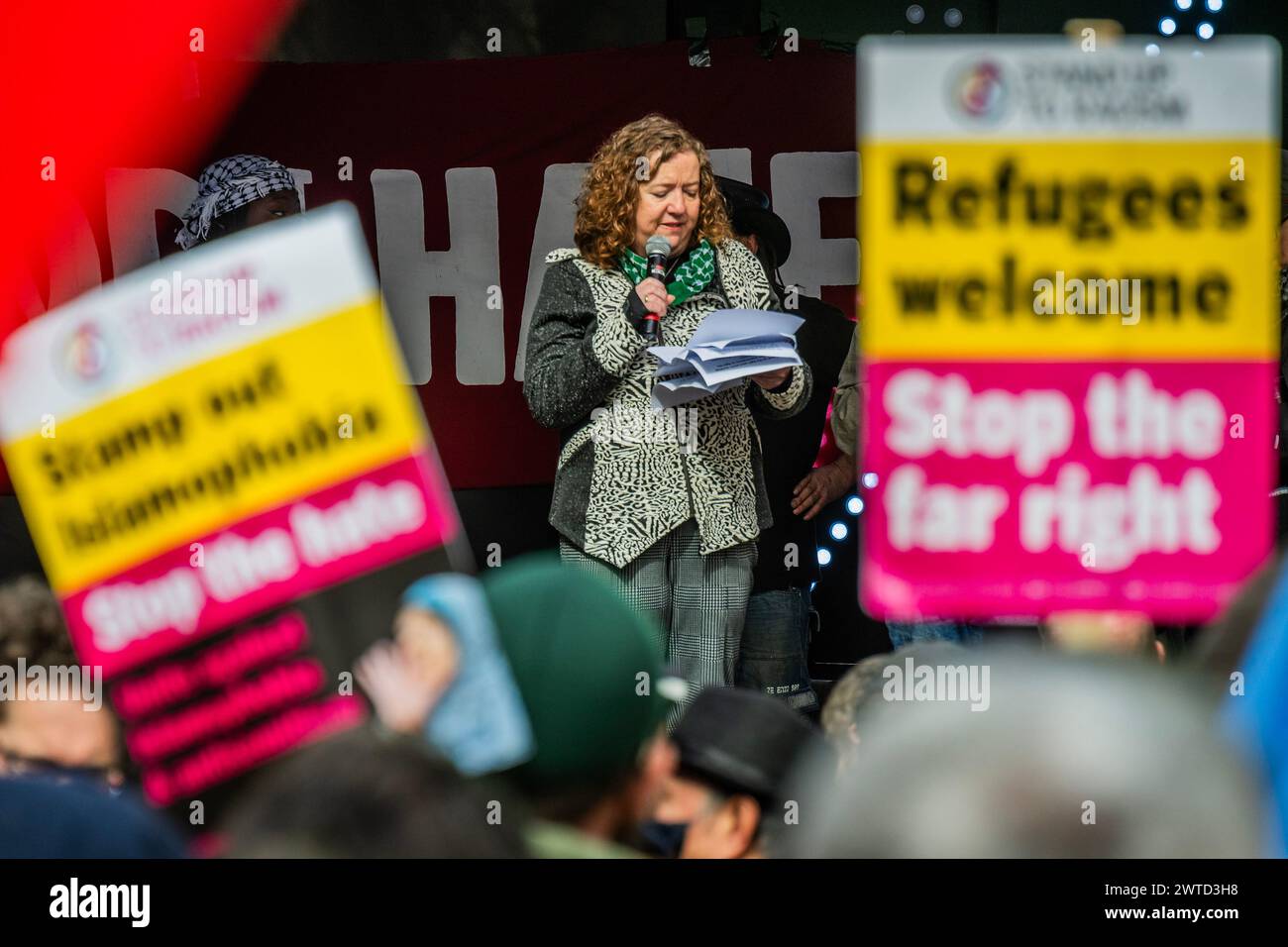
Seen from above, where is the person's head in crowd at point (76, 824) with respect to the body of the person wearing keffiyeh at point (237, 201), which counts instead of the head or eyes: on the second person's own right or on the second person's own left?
on the second person's own right

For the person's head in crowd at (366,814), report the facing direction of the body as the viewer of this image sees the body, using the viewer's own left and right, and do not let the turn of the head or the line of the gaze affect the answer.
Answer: facing away from the viewer

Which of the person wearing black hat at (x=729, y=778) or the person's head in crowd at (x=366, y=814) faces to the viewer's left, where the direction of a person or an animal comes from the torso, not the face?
the person wearing black hat

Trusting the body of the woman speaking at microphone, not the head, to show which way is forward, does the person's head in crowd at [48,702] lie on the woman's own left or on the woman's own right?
on the woman's own right

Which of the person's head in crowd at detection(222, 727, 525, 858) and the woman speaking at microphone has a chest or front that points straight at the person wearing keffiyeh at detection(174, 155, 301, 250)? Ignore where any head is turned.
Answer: the person's head in crowd

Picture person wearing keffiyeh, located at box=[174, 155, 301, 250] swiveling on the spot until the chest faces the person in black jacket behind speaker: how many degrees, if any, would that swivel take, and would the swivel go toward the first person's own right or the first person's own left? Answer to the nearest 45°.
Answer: approximately 45° to the first person's own left

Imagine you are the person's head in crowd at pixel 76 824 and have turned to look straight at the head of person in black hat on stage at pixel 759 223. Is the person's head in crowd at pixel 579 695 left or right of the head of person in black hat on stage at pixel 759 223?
right

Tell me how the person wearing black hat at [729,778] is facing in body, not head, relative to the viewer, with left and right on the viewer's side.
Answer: facing to the left of the viewer
